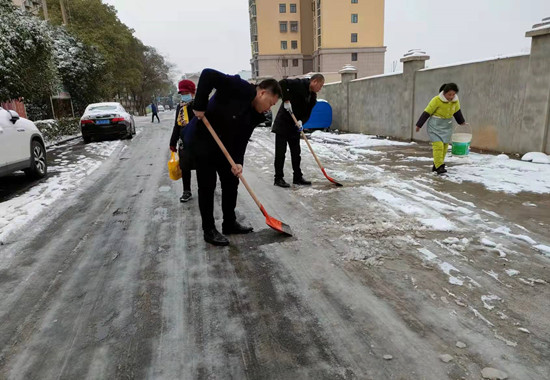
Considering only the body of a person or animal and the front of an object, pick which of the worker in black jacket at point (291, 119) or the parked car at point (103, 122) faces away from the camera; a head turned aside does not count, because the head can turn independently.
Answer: the parked car

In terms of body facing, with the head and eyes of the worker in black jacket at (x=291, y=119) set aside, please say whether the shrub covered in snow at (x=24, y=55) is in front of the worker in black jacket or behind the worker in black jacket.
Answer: behind

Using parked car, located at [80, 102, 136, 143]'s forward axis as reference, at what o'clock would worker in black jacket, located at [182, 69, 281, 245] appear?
The worker in black jacket is roughly at 6 o'clock from the parked car.

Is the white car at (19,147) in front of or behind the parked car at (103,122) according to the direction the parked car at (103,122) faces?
behind

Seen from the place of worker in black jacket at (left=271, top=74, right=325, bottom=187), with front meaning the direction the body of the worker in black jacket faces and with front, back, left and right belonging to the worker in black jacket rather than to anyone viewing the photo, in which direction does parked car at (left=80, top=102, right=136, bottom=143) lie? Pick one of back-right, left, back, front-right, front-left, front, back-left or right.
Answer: back-left

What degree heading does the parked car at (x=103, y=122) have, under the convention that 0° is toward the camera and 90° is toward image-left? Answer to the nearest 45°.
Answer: approximately 180°

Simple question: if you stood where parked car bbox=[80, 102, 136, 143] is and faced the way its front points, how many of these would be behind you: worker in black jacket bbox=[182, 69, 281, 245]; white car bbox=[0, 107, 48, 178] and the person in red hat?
3

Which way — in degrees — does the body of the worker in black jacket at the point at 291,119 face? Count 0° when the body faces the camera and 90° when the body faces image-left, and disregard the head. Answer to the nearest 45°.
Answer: approximately 270°

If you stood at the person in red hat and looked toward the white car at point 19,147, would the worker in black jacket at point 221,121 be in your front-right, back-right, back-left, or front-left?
back-left
